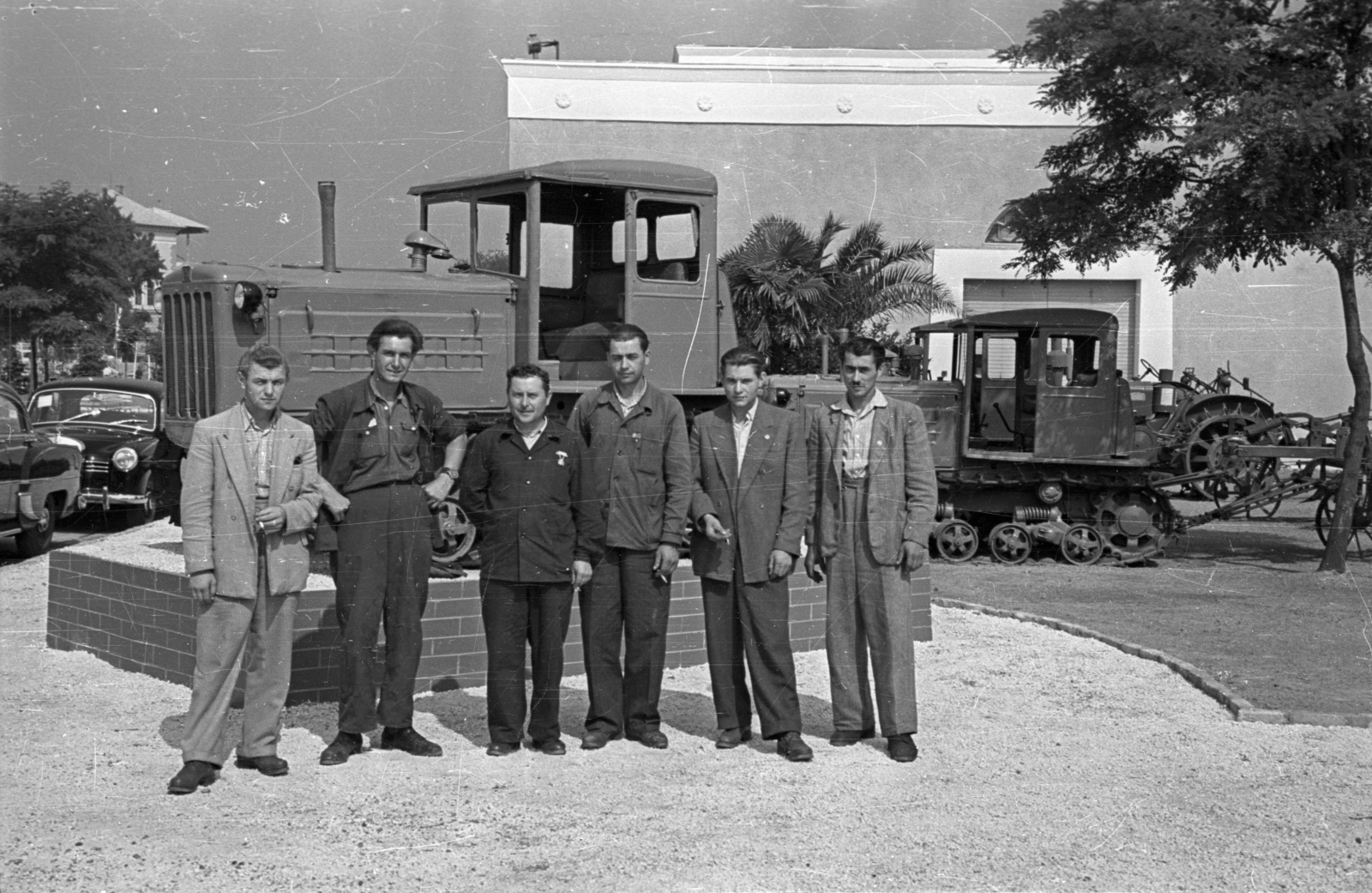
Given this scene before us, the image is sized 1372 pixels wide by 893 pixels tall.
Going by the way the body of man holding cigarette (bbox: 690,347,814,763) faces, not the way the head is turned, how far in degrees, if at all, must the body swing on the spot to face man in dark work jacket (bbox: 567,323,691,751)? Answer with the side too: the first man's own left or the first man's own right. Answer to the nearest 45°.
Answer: approximately 90° to the first man's own right

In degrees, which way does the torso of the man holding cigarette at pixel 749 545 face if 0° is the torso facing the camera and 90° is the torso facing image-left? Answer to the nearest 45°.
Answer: approximately 0°

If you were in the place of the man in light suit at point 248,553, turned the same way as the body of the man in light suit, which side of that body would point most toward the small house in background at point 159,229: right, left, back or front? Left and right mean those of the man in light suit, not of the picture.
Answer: back

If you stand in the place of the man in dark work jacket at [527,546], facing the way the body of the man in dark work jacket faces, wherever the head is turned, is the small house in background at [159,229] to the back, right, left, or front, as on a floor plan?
back

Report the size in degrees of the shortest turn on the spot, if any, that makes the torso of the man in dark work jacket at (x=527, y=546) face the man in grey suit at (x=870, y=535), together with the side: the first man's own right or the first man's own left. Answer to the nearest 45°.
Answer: approximately 90° to the first man's own left

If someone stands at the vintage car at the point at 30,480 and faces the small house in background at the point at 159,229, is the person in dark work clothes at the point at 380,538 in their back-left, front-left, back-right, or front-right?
back-right

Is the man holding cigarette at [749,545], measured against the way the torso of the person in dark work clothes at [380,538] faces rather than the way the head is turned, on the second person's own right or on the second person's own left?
on the second person's own left

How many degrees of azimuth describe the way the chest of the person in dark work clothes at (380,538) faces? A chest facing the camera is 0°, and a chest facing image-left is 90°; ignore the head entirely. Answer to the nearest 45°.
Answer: approximately 0°

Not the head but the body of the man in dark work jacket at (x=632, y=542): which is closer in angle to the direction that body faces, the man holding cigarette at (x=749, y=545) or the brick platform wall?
the man holding cigarette
